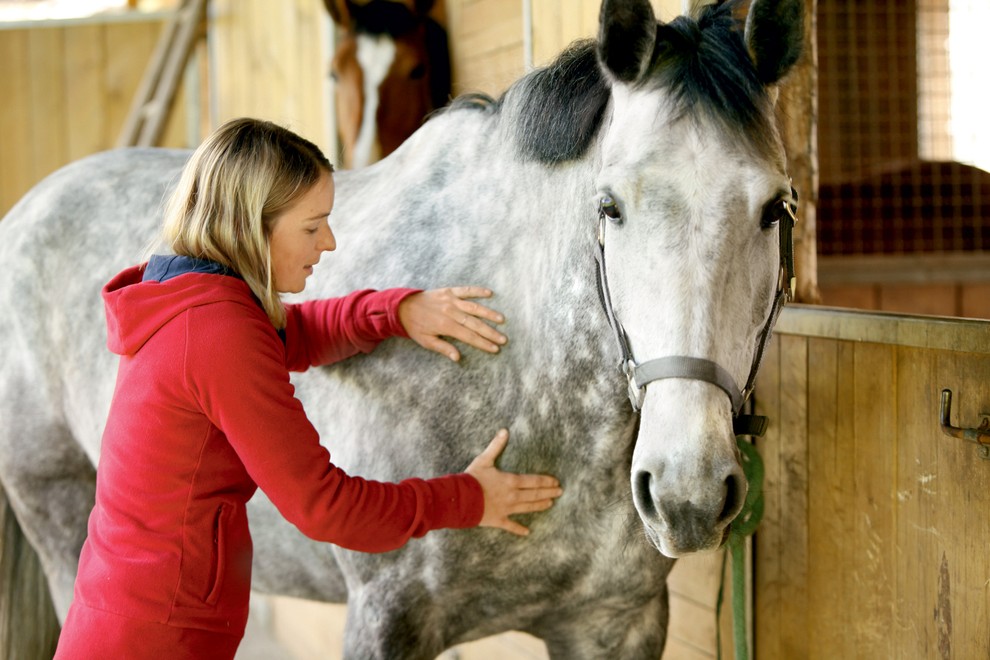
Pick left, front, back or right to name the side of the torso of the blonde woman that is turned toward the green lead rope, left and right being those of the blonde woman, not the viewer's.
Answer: front

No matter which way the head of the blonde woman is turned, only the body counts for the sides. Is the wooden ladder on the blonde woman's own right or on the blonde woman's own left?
on the blonde woman's own left

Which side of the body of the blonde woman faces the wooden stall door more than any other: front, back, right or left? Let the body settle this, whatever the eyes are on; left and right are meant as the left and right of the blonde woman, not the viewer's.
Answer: front

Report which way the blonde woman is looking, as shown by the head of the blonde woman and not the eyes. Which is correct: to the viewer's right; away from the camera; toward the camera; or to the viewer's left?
to the viewer's right

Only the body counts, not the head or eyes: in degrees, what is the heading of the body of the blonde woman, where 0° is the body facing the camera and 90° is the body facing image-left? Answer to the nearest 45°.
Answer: approximately 270°

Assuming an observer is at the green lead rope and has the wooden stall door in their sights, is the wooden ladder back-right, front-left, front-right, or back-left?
back-left

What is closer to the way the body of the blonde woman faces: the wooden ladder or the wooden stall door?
the wooden stall door

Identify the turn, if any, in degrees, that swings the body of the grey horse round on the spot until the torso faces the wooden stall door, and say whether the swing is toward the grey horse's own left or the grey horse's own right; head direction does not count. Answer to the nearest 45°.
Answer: approximately 45° to the grey horse's own left

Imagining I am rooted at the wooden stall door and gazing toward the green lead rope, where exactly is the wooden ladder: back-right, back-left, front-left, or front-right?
front-right

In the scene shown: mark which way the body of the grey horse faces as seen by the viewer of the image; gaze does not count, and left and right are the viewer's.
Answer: facing the viewer and to the right of the viewer
